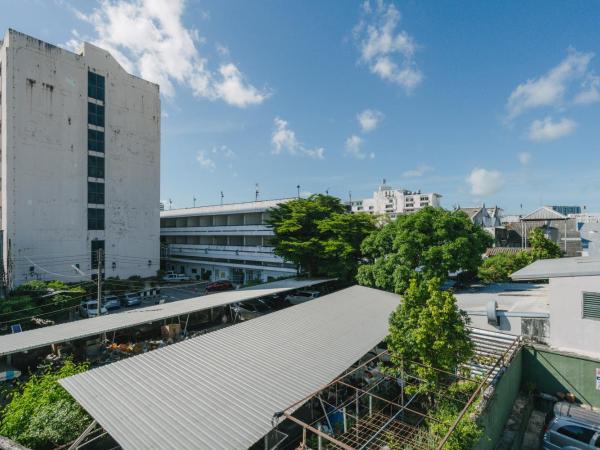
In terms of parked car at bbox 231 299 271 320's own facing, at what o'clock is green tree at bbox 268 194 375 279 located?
The green tree is roughly at 7 o'clock from the parked car.

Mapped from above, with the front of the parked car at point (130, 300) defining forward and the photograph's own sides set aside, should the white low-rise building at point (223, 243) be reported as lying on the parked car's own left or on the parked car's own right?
on the parked car's own left

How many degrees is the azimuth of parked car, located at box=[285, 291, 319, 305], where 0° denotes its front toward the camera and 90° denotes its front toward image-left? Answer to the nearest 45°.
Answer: approximately 45°

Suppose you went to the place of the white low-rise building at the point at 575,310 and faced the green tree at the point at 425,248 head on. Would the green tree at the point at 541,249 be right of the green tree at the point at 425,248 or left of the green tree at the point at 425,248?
right
